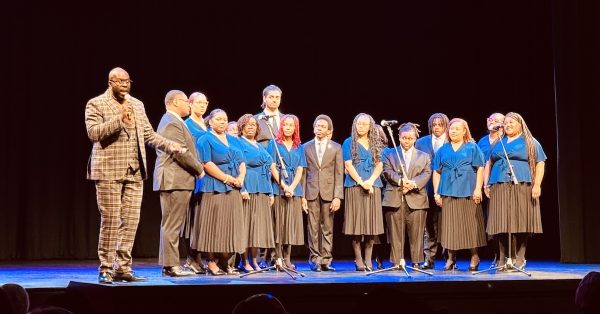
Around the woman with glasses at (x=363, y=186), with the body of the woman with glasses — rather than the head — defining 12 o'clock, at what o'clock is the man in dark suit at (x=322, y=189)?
The man in dark suit is roughly at 3 o'clock from the woman with glasses.

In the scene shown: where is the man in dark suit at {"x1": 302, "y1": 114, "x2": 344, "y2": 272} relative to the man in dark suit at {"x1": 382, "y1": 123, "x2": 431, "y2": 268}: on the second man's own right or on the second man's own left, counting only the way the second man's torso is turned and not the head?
on the second man's own right

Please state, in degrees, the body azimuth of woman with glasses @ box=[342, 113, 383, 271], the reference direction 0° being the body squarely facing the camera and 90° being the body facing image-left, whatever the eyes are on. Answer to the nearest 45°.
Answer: approximately 0°

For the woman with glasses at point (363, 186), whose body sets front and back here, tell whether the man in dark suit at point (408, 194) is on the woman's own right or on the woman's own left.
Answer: on the woman's own left
